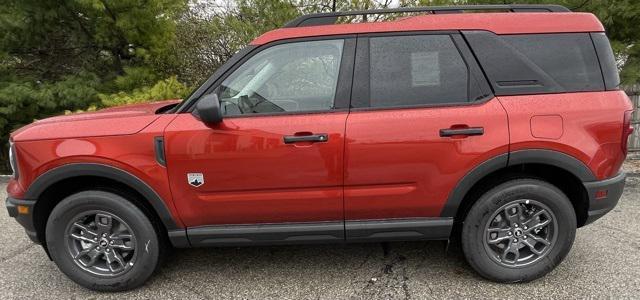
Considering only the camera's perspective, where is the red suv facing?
facing to the left of the viewer
